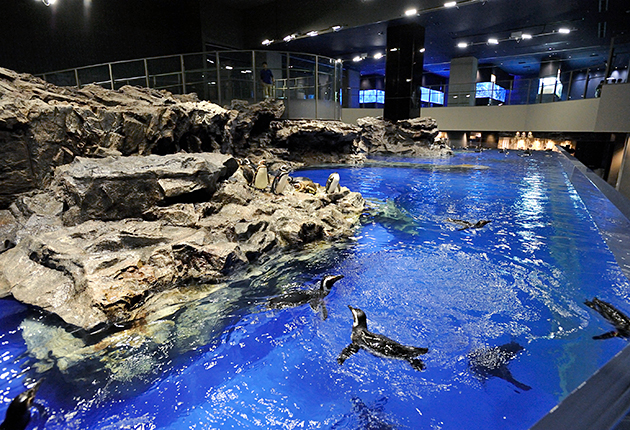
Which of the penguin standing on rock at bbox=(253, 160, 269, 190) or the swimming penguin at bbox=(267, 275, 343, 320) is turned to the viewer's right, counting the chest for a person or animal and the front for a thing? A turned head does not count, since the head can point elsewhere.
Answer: the swimming penguin

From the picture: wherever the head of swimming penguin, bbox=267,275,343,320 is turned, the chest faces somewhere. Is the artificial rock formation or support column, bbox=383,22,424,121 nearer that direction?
the support column

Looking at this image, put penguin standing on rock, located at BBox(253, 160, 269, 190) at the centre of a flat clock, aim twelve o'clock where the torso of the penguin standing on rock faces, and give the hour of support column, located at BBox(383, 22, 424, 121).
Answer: The support column is roughly at 7 o'clock from the penguin standing on rock.

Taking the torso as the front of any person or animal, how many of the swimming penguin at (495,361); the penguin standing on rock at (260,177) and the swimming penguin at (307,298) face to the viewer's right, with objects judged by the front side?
1

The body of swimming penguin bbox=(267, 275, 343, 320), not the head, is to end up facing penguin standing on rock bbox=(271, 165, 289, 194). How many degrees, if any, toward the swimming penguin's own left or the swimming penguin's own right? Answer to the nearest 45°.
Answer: approximately 90° to the swimming penguin's own left

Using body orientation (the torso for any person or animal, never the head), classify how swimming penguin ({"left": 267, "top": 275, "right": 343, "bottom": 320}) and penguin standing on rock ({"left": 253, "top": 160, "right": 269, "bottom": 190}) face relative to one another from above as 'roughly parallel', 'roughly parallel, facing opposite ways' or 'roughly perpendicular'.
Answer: roughly perpendicular

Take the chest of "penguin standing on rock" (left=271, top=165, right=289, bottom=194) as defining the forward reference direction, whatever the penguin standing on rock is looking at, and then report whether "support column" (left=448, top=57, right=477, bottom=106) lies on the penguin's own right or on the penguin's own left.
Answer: on the penguin's own left

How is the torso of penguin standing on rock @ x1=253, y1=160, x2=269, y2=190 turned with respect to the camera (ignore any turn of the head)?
toward the camera

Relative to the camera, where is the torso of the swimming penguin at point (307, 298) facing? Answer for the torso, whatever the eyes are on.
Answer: to the viewer's right

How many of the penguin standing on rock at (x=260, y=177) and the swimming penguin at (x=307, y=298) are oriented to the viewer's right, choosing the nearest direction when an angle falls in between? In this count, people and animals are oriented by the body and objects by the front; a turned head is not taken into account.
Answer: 1

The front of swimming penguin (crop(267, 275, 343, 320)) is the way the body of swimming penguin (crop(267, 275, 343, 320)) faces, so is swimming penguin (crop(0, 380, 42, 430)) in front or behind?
behind

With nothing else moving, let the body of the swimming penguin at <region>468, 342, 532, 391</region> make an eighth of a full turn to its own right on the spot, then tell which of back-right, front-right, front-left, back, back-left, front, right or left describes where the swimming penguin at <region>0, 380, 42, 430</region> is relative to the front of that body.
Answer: left

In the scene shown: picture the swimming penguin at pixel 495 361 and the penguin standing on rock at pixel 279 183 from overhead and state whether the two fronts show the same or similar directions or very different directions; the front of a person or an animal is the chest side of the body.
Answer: very different directions

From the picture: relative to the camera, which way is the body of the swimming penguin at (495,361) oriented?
to the viewer's left

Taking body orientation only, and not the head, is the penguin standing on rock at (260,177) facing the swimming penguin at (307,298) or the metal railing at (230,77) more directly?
the swimming penguin

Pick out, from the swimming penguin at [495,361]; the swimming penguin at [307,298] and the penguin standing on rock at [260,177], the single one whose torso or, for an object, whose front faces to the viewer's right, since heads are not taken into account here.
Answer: the swimming penguin at [307,298]

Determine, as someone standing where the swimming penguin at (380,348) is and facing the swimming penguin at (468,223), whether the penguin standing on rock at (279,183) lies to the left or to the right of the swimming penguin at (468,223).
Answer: left

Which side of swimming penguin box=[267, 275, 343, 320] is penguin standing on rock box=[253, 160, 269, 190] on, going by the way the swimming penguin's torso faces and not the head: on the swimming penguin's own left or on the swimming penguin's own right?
on the swimming penguin's own left
